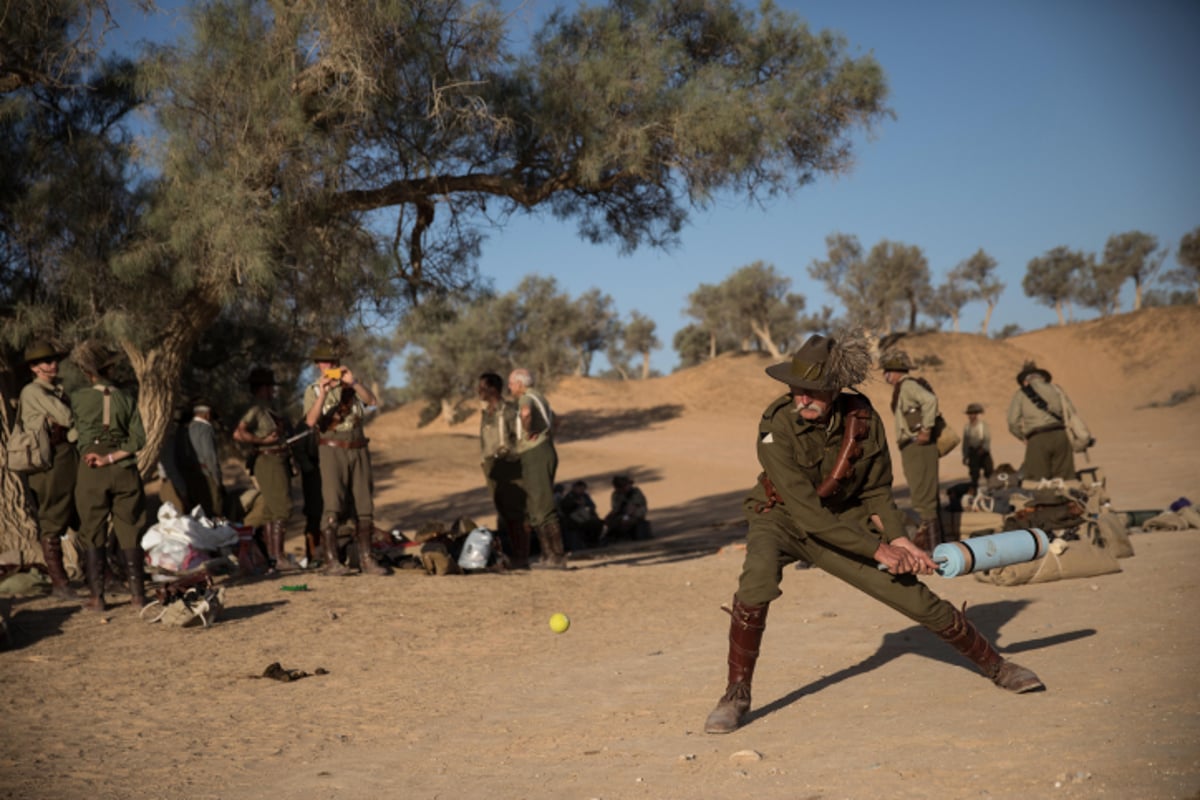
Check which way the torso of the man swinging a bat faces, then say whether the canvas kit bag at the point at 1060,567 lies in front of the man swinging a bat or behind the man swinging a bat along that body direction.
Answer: behind

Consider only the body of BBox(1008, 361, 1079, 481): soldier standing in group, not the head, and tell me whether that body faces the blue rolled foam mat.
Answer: no

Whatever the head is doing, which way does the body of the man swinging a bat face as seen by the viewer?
toward the camera

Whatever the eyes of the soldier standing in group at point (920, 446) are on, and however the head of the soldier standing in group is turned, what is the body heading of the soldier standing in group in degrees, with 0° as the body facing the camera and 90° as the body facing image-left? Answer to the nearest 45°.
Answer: approximately 90°

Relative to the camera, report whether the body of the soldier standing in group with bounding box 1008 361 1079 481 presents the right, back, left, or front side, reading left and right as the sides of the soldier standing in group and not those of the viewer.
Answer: back

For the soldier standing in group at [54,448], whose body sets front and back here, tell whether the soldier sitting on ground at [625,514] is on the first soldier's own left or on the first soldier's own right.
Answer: on the first soldier's own left

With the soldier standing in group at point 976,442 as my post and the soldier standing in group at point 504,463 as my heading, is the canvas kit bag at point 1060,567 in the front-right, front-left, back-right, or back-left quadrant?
front-left

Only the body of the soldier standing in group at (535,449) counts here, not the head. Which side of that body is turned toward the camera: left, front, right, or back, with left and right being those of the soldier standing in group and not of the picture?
left

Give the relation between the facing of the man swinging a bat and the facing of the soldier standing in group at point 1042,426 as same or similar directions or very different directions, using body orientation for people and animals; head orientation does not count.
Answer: very different directions

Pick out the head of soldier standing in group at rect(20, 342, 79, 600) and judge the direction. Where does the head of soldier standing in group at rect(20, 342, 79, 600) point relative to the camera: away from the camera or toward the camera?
toward the camera

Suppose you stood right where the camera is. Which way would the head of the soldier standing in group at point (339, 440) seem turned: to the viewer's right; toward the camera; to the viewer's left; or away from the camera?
toward the camera

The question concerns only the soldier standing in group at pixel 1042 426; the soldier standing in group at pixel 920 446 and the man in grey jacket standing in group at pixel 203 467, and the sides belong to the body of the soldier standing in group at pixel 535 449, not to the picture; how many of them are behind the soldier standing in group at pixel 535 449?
2
